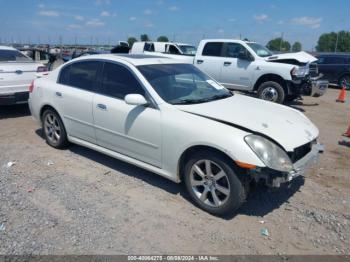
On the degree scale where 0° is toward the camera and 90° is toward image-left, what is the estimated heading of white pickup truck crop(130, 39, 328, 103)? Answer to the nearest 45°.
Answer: approximately 315°

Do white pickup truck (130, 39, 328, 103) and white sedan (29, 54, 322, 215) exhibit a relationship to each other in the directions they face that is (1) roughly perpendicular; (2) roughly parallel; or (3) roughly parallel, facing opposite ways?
roughly parallel

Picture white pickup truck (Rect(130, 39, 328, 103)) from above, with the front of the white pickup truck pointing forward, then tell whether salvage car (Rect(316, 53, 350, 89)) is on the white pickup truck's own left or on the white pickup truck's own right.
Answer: on the white pickup truck's own left

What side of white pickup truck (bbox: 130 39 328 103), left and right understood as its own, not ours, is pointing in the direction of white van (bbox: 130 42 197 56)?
back

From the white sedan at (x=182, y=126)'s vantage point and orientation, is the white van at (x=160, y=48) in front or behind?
behind

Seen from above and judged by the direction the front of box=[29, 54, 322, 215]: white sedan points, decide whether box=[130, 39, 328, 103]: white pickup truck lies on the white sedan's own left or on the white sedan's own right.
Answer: on the white sedan's own left

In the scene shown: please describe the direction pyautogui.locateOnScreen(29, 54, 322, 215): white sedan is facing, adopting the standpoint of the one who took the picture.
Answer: facing the viewer and to the right of the viewer

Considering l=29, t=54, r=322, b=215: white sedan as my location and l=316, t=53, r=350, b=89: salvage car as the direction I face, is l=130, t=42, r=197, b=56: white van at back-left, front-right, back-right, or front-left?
front-left

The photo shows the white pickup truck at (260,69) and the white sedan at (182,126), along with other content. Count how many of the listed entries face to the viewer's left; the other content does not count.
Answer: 0

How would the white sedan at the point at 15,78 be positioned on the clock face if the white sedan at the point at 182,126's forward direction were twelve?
the white sedan at the point at 15,78 is roughly at 6 o'clock from the white sedan at the point at 182,126.

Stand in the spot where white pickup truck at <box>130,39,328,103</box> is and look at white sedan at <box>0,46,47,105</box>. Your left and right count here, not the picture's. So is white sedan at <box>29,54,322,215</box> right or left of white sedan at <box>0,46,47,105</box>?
left
